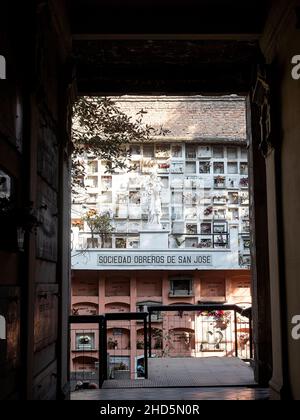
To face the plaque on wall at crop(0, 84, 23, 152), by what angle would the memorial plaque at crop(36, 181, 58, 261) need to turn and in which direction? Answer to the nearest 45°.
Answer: approximately 45° to its right

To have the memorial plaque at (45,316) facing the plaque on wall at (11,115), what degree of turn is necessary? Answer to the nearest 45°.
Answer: approximately 45° to its right

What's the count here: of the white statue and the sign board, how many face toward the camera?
2

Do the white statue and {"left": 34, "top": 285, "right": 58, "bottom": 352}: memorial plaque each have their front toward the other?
no

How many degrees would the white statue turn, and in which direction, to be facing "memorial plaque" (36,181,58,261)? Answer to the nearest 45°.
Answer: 0° — it already faces it

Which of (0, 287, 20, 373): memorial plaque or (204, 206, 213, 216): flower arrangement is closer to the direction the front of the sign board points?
the memorial plaque

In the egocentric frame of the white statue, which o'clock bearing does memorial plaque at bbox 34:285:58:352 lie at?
The memorial plaque is roughly at 12 o'clock from the white statue.

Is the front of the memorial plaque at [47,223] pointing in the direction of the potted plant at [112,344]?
no

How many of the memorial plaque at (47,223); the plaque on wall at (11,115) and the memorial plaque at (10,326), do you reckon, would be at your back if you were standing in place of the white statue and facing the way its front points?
0

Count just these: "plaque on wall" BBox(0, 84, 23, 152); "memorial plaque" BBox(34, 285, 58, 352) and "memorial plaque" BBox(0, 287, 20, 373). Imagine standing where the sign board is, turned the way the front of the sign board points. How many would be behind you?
0

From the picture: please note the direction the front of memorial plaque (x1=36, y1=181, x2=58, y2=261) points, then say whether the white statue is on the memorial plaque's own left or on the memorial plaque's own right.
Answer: on the memorial plaque's own left

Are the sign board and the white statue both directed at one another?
no

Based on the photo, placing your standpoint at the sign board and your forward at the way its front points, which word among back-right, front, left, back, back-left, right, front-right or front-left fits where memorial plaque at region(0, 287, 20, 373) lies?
front

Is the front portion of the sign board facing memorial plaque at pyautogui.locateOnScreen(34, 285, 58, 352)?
yes

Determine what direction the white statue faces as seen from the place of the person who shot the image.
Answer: facing the viewer

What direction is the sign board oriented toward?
toward the camera

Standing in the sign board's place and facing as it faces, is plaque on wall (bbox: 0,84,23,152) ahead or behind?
ahead
